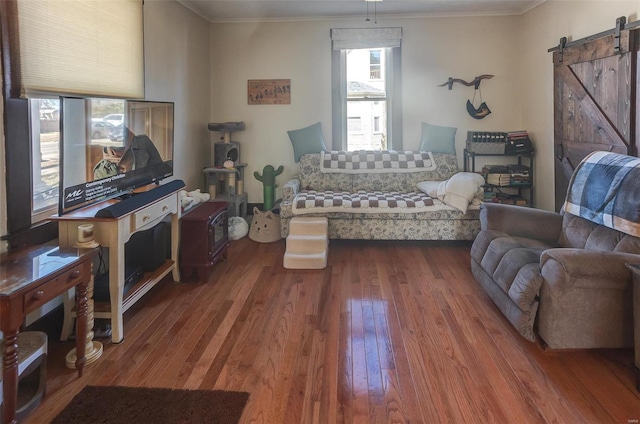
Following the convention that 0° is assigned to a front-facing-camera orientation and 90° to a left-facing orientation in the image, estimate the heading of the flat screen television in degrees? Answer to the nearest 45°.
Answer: approximately 315°

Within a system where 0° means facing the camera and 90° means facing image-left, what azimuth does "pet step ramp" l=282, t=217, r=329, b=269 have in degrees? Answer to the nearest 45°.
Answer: approximately 0°

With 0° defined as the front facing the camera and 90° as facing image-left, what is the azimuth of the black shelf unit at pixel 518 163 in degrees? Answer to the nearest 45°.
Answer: approximately 0°

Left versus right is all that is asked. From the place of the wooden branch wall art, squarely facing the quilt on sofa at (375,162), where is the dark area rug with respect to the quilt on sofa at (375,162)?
left

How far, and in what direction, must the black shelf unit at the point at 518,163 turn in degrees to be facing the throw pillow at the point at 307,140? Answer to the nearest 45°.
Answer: approximately 90° to its right

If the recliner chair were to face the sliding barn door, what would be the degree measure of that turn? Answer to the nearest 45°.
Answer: approximately 135° to its right

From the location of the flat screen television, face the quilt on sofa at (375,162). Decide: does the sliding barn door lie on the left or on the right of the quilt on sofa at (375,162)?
right
